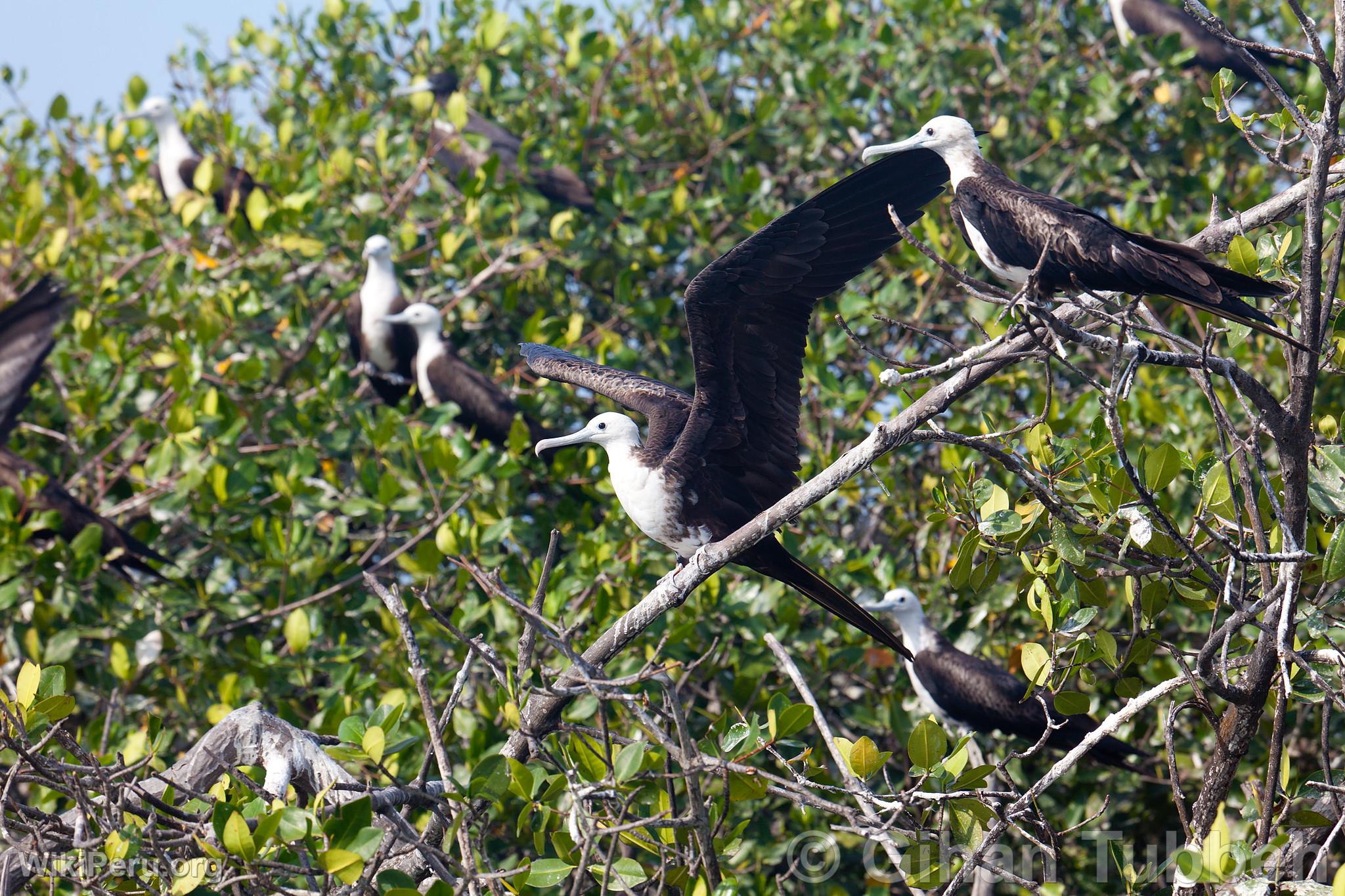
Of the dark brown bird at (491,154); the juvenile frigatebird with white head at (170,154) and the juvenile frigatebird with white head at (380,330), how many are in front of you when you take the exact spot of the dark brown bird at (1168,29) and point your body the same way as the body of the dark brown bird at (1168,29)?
3

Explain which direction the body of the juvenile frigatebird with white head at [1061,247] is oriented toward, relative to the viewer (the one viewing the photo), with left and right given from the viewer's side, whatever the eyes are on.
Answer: facing to the left of the viewer

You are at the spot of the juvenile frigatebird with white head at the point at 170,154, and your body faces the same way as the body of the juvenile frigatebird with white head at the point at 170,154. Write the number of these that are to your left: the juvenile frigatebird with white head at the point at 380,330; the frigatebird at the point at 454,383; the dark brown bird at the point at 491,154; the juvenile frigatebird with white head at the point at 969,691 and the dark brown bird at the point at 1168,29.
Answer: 5

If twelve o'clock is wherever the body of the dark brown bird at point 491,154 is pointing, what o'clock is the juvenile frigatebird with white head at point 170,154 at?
The juvenile frigatebird with white head is roughly at 1 o'clock from the dark brown bird.

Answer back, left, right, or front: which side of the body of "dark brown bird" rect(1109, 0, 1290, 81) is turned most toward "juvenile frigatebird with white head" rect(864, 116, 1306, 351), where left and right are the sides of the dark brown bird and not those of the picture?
left

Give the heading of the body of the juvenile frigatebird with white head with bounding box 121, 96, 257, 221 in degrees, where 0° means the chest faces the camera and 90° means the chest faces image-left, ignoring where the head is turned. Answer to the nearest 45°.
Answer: approximately 45°

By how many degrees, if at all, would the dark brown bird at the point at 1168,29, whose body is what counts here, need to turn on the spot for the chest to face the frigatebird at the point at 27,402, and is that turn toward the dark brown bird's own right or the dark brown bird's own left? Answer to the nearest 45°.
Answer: approximately 45° to the dark brown bird's own left

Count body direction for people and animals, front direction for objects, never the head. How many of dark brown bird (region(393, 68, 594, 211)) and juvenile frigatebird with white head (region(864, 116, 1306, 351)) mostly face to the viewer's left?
2
